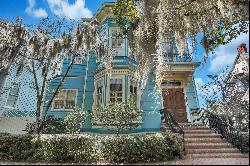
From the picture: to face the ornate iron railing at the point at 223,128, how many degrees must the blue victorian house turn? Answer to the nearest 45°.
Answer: approximately 45° to its left

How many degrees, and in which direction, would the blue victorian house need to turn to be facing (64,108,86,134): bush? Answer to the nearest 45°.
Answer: approximately 45° to its right

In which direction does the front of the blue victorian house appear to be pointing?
toward the camera

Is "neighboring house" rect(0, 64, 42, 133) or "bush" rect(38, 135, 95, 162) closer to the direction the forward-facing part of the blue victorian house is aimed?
the bush

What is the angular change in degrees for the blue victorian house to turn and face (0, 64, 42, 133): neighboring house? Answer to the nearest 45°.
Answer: approximately 90° to its right

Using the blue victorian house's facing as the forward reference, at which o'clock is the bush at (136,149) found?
The bush is roughly at 12 o'clock from the blue victorian house.

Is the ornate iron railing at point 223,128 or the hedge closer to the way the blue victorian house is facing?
the hedge

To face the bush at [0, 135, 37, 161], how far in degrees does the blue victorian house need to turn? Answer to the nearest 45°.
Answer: approximately 45° to its right

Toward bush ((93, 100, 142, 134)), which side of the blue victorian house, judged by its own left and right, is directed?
front

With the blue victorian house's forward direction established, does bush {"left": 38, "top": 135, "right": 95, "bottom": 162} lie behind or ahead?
ahead

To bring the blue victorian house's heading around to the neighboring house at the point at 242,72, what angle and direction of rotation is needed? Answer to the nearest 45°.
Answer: approximately 45° to its left

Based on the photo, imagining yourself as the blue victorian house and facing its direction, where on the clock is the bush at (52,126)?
The bush is roughly at 2 o'clock from the blue victorian house.
